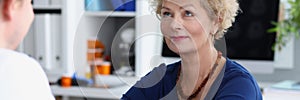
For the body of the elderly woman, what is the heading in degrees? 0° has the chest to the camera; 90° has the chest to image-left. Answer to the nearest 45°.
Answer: approximately 45°

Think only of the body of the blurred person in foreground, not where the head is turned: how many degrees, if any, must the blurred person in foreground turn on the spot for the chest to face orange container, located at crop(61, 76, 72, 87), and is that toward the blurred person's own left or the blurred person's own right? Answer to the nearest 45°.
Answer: approximately 45° to the blurred person's own left

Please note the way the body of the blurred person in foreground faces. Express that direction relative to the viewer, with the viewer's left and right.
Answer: facing away from the viewer and to the right of the viewer

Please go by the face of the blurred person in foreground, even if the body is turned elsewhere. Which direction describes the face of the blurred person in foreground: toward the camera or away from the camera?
away from the camera

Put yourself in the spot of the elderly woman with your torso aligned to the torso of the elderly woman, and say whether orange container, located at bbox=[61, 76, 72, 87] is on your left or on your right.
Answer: on your right
